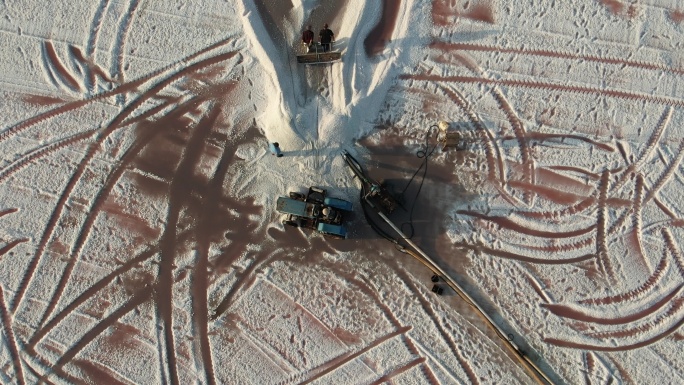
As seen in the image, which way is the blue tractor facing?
to the viewer's left

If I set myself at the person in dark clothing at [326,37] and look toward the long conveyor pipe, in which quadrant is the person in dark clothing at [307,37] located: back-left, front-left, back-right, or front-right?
back-right
